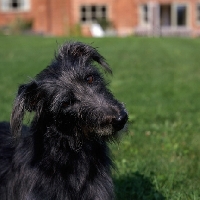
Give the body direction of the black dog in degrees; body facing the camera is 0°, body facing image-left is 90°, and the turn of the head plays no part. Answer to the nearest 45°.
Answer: approximately 315°
